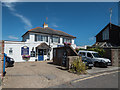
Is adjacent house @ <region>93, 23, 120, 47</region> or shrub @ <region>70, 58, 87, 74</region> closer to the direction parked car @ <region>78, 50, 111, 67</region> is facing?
the shrub
